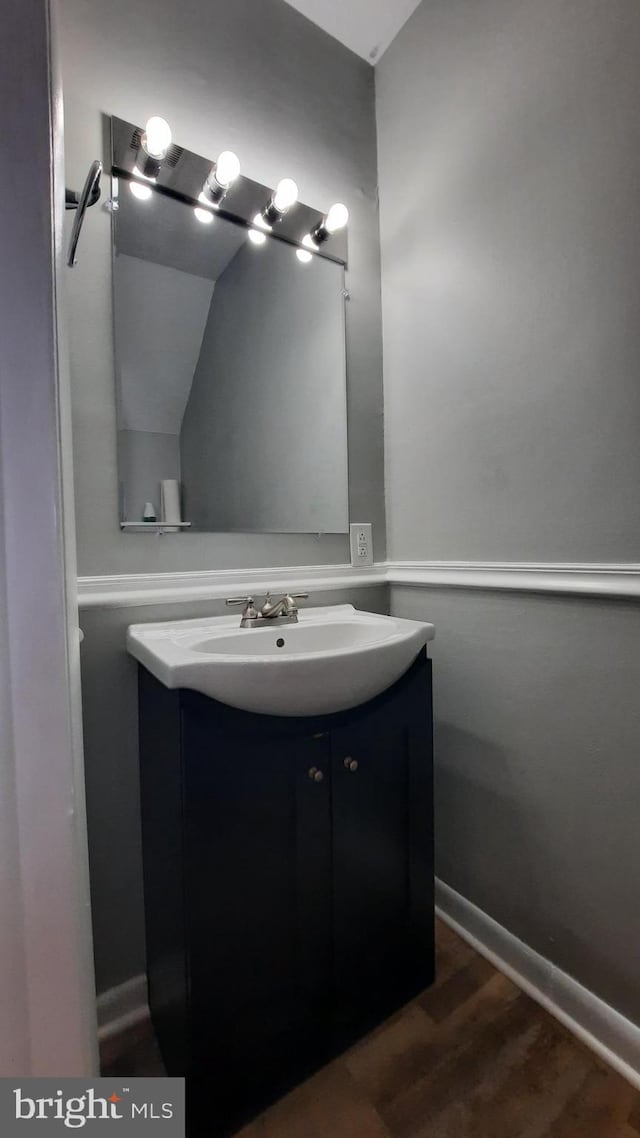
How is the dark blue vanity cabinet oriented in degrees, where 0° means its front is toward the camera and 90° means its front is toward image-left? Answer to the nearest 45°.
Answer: approximately 315°

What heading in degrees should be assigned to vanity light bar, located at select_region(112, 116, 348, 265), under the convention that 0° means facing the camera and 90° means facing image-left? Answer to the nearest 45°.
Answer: approximately 315°

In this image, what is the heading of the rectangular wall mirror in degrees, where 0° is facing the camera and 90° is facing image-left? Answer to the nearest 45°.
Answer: approximately 315°
